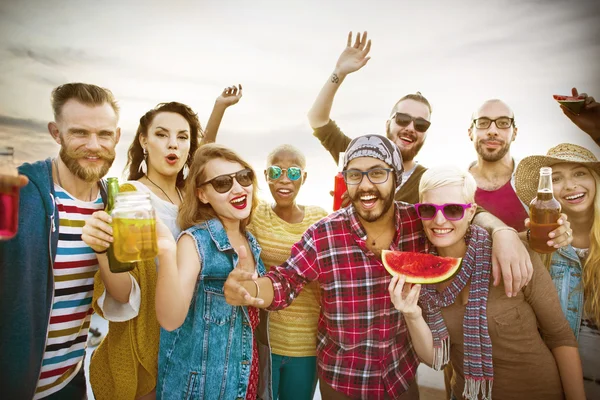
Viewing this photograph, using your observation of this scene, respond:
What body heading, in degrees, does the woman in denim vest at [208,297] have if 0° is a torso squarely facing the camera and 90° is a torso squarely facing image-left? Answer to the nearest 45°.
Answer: approximately 315°

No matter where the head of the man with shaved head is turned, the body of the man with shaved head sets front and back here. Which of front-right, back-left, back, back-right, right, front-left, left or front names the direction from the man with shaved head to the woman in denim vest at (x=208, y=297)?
front-right

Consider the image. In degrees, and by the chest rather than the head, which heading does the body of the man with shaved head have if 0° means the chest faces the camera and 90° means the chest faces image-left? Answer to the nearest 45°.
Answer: approximately 0°

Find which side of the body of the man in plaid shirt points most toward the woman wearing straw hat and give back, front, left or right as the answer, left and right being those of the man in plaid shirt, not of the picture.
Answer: left

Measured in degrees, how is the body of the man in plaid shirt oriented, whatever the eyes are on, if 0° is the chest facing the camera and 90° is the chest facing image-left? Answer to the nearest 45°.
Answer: approximately 0°

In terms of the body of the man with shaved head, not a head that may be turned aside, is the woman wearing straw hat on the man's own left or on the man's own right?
on the man's own left

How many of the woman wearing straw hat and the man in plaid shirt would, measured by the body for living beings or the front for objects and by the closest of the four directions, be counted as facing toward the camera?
2

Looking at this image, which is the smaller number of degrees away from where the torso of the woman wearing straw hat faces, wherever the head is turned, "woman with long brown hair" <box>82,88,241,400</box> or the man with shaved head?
the woman with long brown hair

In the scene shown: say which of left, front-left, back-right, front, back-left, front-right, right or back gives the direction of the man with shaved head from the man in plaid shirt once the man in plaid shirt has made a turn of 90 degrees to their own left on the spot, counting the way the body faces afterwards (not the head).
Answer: front-left

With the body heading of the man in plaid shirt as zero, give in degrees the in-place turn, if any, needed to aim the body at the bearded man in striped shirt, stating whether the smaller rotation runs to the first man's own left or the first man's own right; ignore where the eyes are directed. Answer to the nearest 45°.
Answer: approximately 90° to the first man's own right
